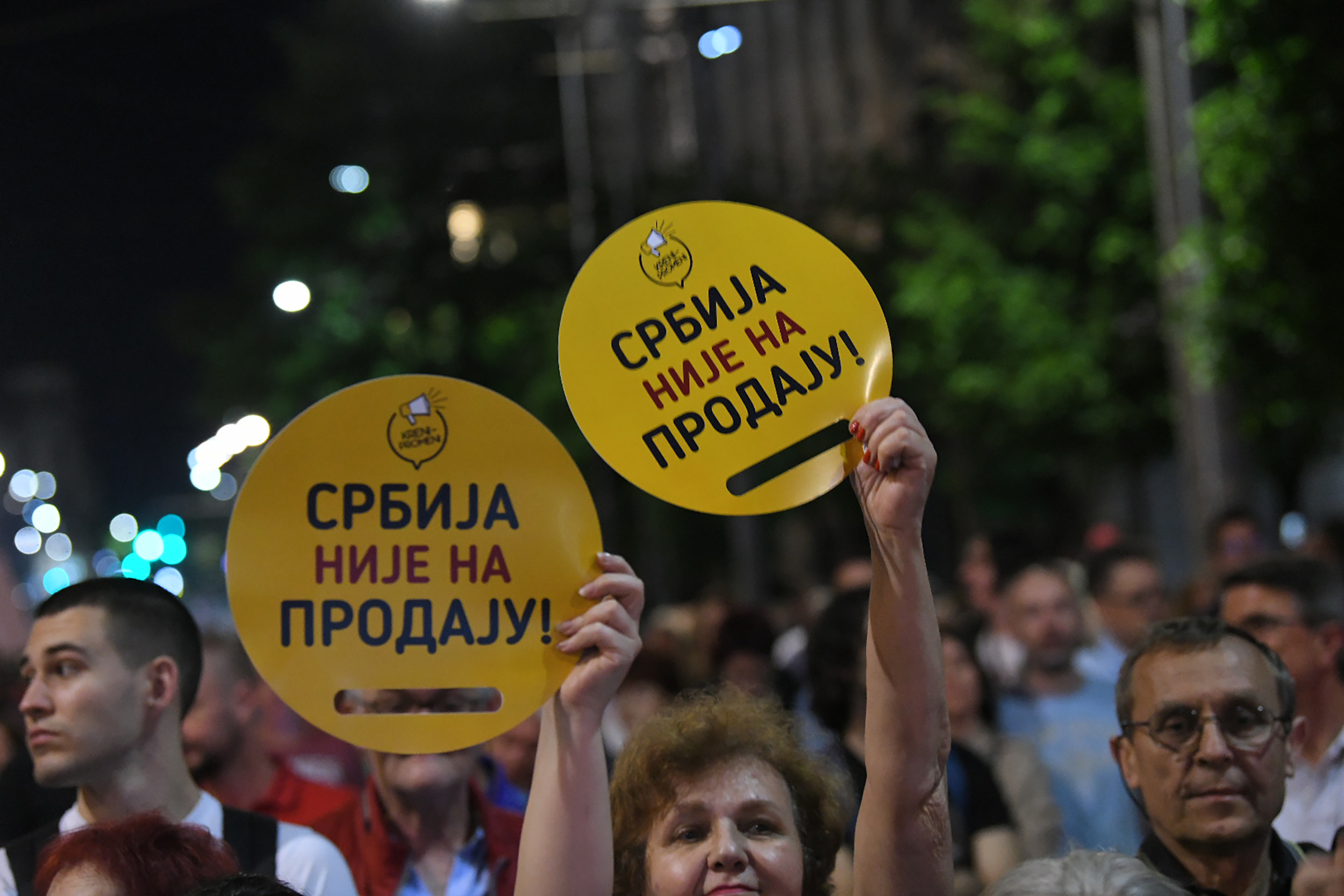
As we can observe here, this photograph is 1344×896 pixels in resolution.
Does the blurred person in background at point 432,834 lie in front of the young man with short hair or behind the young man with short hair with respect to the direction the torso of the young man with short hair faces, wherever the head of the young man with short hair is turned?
behind

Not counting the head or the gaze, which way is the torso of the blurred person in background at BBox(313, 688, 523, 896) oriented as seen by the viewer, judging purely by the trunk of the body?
toward the camera

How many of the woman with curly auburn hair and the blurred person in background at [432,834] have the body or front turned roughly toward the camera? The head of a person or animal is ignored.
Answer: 2

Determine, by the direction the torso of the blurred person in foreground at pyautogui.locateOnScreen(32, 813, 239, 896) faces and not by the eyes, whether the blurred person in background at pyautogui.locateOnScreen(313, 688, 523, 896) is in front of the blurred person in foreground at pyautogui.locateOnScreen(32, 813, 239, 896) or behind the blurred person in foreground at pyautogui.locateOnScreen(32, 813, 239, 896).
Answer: behind

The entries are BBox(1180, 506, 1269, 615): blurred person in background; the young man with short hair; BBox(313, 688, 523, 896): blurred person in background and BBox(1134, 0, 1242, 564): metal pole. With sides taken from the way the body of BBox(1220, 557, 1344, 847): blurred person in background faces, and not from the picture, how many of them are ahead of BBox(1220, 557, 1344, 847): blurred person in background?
2

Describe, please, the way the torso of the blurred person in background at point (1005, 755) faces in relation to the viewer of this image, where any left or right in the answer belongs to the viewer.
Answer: facing the viewer and to the left of the viewer

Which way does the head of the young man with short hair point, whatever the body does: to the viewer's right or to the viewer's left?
to the viewer's left

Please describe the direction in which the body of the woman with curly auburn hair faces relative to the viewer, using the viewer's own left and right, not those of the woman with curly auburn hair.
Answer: facing the viewer
